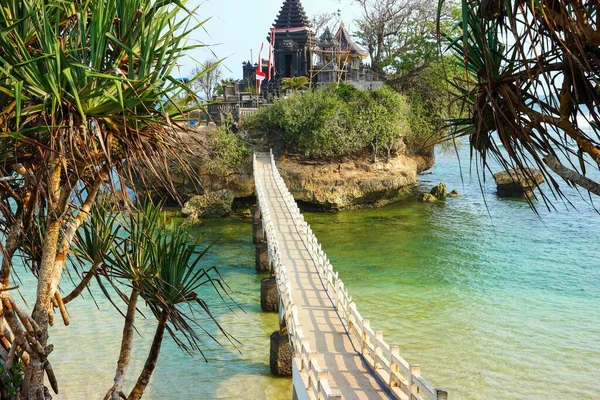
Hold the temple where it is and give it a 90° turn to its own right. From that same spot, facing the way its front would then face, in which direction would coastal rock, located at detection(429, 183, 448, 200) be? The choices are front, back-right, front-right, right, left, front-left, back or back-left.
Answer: back-left

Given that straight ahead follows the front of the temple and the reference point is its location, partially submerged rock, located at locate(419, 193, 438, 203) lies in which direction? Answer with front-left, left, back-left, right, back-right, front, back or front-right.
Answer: front-left

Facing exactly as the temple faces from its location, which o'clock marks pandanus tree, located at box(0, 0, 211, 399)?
The pandanus tree is roughly at 12 o'clock from the temple.

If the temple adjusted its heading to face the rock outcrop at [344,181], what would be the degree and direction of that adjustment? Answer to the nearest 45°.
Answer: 0° — it already faces it

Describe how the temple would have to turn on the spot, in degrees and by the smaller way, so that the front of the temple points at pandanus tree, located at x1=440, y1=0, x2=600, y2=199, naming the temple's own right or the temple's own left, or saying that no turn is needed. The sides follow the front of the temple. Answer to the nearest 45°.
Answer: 0° — it already faces it

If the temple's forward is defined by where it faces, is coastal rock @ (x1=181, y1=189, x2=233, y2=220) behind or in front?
in front

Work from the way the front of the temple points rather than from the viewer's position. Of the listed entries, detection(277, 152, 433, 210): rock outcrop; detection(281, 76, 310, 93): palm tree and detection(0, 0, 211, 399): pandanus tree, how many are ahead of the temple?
3

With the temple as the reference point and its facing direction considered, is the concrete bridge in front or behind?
in front

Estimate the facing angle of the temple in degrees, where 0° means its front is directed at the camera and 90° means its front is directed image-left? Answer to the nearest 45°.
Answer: approximately 0°
